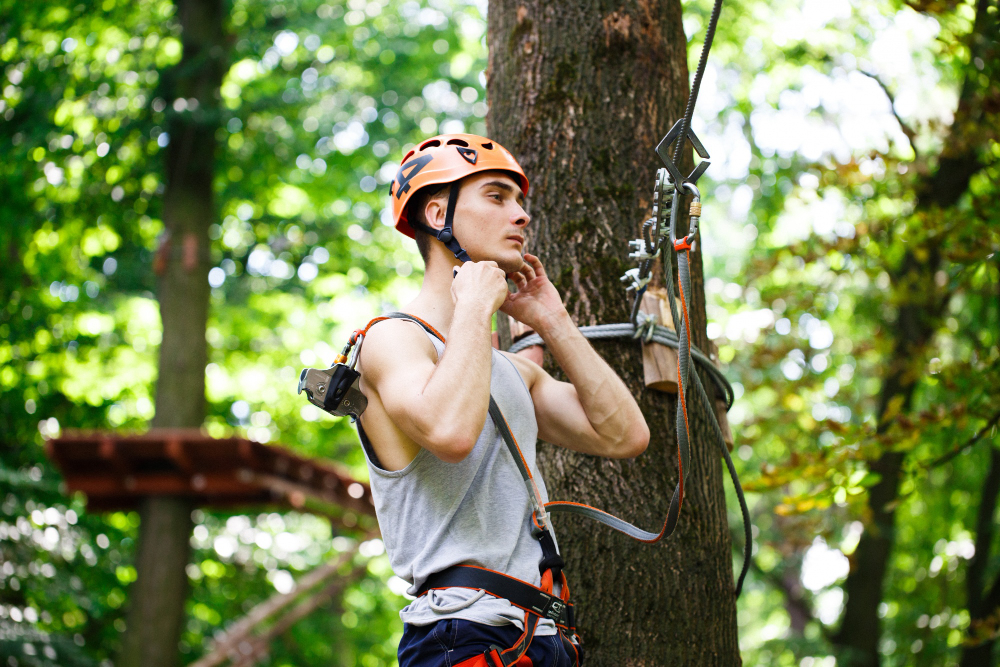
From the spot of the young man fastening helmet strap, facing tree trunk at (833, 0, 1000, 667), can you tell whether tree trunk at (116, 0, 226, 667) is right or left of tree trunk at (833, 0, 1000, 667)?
left

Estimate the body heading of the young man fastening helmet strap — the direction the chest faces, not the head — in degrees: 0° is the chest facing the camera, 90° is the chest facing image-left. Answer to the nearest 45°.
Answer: approximately 315°

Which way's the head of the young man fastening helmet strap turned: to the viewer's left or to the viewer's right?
to the viewer's right

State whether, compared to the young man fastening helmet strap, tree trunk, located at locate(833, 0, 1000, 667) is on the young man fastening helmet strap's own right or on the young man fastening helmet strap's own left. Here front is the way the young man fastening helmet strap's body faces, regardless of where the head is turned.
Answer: on the young man fastening helmet strap's own left
